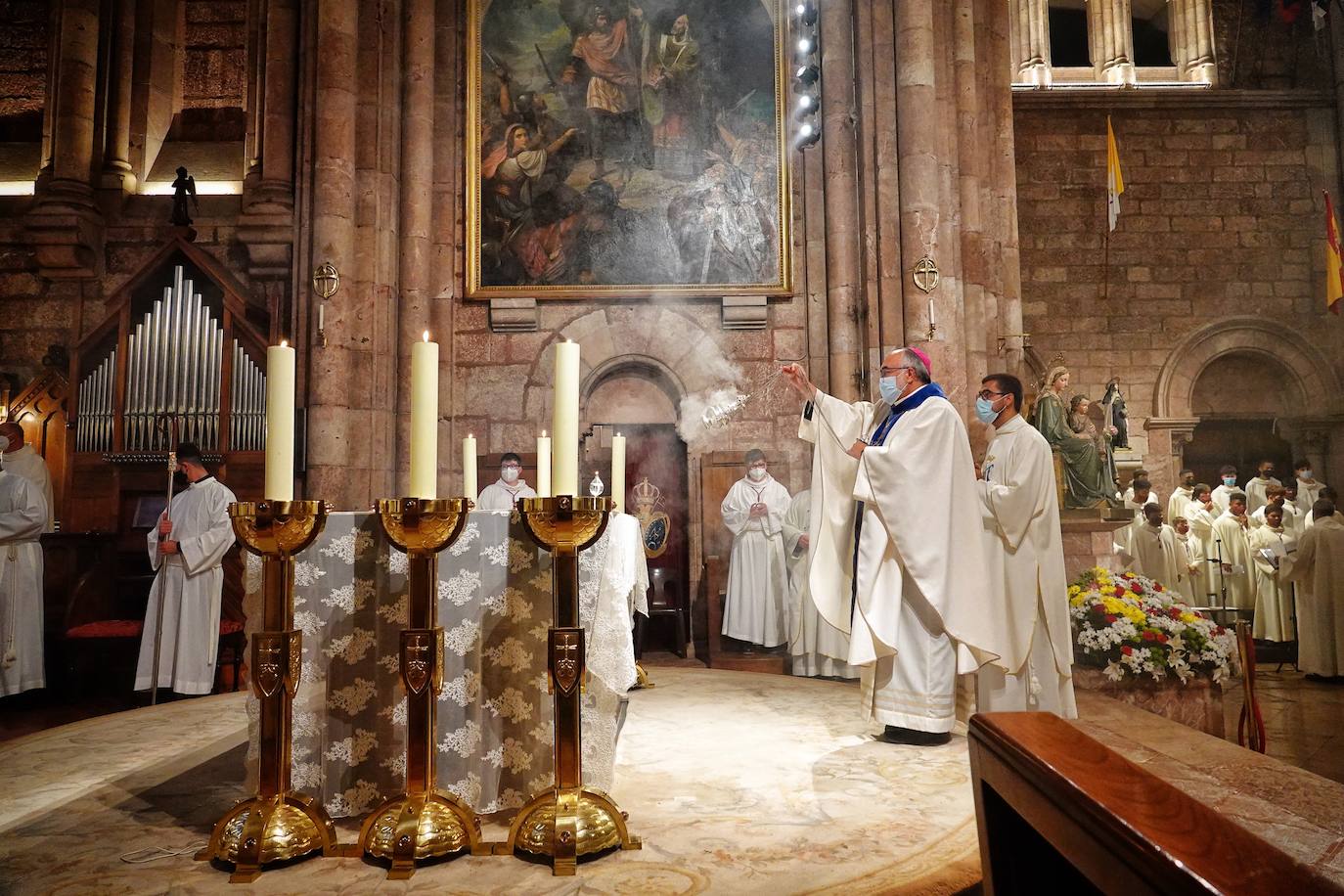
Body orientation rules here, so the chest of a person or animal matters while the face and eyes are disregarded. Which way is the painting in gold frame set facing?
toward the camera

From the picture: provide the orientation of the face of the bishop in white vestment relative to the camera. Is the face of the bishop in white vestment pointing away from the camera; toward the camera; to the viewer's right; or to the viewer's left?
to the viewer's left

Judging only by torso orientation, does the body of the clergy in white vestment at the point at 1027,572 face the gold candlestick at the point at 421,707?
no

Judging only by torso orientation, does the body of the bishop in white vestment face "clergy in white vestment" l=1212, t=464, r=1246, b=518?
no

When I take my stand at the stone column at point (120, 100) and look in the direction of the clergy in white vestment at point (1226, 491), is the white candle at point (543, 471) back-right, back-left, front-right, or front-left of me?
front-right

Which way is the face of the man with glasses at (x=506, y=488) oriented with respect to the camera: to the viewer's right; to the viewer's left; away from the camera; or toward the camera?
toward the camera

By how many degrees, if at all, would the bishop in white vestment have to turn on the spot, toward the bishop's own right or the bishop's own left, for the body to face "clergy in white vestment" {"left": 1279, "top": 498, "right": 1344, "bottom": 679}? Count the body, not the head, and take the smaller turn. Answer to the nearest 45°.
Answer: approximately 135° to the bishop's own right

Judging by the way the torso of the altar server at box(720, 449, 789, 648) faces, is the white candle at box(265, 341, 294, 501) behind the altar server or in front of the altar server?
in front

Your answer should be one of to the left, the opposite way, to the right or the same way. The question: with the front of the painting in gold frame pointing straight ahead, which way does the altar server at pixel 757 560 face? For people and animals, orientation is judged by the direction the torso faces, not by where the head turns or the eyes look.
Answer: the same way

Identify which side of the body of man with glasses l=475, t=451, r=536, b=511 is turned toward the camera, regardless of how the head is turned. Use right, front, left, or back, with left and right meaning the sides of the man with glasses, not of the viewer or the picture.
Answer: front

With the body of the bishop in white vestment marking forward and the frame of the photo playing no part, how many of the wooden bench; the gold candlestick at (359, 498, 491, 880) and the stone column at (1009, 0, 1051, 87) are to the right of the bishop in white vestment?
1

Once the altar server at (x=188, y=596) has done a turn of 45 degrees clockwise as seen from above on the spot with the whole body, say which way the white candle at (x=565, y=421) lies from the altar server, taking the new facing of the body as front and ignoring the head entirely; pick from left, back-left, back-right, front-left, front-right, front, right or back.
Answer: left

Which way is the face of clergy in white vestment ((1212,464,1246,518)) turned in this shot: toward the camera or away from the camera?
toward the camera

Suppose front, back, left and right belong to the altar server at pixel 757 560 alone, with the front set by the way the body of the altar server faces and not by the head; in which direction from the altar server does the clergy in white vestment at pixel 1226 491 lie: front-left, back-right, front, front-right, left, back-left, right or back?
back-left

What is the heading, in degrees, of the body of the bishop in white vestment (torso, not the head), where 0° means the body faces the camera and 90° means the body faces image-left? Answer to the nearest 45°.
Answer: approximately 90°

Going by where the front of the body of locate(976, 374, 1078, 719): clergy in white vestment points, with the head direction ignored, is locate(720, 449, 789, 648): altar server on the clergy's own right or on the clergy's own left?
on the clergy's own right

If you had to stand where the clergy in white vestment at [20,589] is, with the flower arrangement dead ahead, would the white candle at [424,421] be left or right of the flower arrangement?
right

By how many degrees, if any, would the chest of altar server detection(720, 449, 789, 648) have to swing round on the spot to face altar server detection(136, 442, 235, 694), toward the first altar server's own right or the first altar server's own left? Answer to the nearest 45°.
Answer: approximately 45° to the first altar server's own right
